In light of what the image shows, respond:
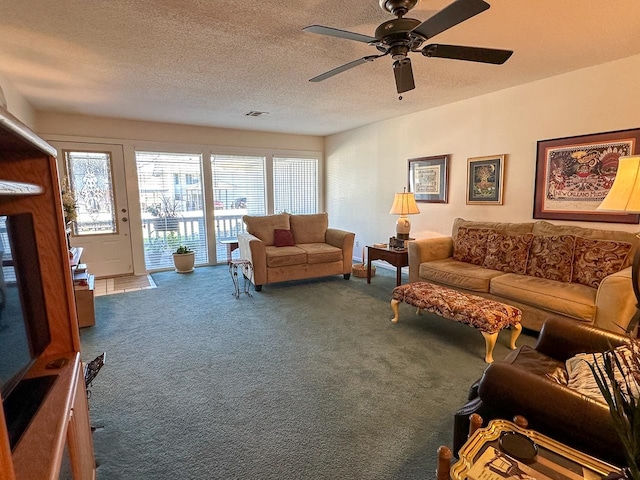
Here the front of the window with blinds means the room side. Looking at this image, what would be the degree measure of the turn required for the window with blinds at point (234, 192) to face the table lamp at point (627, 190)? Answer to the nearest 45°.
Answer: approximately 45° to its left

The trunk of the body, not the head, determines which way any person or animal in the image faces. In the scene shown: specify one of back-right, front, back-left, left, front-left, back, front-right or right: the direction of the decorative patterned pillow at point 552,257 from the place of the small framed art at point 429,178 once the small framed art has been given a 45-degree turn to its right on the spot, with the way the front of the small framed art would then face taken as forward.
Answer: back-left

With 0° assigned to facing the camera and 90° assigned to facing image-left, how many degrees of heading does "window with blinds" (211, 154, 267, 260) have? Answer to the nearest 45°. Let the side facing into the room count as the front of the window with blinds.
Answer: approximately 0°

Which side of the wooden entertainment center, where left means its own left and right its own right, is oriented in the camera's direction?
right

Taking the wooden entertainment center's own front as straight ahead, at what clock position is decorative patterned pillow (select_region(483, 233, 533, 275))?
The decorative patterned pillow is roughly at 12 o'clock from the wooden entertainment center.

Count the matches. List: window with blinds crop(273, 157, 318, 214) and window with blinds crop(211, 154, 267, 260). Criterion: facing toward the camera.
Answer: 2

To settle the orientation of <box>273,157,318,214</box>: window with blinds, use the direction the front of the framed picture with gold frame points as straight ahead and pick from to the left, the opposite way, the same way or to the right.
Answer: to the left

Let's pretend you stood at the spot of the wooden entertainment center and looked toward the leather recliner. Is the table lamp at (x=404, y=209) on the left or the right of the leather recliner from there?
left

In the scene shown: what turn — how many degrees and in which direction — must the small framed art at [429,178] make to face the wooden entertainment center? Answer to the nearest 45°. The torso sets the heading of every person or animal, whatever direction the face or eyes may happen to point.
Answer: approximately 45° to its left

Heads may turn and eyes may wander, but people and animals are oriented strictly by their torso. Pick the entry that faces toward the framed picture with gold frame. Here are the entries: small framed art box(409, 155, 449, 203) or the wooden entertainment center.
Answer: the wooden entertainment center
